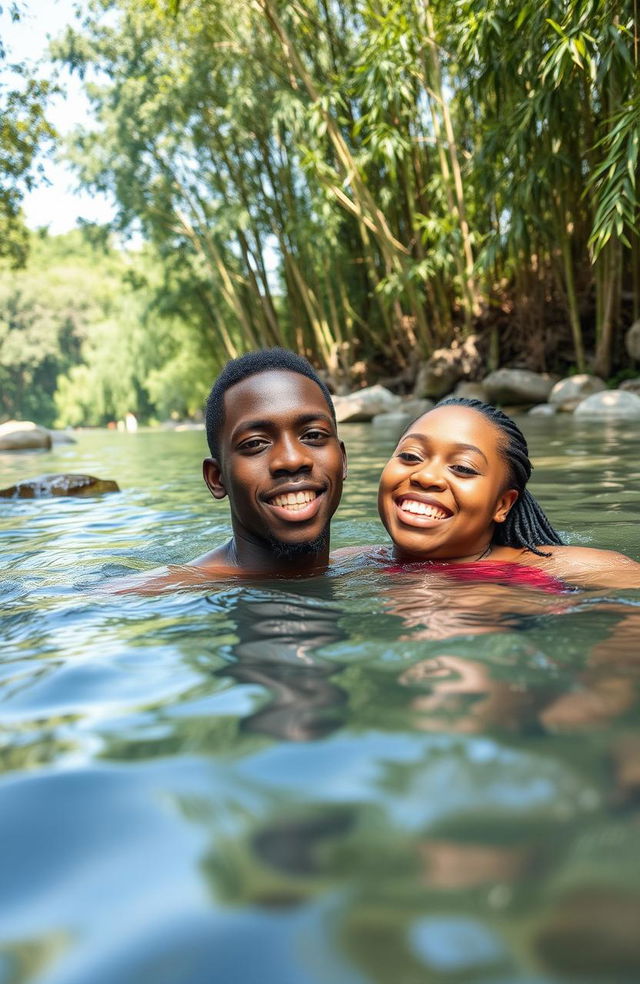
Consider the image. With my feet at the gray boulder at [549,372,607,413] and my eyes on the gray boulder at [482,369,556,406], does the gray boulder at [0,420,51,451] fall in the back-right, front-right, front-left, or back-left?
front-left

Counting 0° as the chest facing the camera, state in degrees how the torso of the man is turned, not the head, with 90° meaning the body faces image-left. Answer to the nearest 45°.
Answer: approximately 0°

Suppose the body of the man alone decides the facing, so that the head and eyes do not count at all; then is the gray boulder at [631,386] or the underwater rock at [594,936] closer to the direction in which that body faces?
the underwater rock

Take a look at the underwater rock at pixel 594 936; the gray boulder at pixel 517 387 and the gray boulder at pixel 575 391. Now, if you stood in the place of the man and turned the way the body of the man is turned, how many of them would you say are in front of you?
1

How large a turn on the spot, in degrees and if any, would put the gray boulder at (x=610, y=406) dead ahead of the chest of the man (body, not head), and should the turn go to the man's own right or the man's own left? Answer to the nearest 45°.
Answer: approximately 135° to the man's own left

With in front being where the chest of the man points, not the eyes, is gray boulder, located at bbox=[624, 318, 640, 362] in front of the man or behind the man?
behind

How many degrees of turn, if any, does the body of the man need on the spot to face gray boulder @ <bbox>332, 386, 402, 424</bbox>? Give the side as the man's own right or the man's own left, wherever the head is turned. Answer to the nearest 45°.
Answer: approximately 180°

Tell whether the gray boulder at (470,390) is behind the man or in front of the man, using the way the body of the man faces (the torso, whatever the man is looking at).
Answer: behind

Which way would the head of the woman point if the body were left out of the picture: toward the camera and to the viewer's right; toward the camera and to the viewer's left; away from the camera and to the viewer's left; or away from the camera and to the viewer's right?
toward the camera and to the viewer's left

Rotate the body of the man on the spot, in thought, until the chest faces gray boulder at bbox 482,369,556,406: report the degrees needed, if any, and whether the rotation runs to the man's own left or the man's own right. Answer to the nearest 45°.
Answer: approximately 180°

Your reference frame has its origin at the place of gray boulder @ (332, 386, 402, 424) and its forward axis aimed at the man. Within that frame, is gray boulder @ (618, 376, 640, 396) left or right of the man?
left

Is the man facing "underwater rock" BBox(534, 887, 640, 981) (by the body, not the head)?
yes

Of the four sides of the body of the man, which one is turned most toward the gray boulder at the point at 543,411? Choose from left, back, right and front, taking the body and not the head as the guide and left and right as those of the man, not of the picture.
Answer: back
